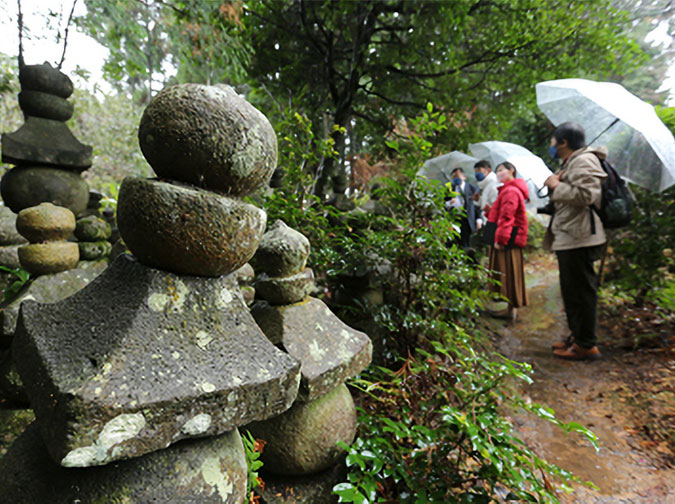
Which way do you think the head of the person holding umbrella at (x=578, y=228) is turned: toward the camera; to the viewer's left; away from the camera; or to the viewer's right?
to the viewer's left

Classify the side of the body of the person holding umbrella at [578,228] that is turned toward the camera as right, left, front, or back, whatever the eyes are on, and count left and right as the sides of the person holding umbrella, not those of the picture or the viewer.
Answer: left

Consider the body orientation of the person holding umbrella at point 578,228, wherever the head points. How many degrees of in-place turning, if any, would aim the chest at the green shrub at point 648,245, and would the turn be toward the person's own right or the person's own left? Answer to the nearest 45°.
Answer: approximately 135° to the person's own right

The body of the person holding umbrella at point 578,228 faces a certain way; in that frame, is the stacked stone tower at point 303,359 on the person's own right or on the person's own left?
on the person's own left

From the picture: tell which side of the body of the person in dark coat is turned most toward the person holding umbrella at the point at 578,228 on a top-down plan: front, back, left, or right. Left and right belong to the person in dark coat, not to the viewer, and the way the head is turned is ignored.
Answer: left

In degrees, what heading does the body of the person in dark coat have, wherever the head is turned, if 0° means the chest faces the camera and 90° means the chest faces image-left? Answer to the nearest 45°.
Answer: approximately 45°

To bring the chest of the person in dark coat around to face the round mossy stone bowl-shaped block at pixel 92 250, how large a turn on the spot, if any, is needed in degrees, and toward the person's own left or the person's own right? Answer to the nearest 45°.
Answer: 0° — they already face it

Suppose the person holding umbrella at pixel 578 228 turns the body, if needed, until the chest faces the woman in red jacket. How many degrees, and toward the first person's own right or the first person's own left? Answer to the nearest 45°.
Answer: approximately 45° to the first person's own right
